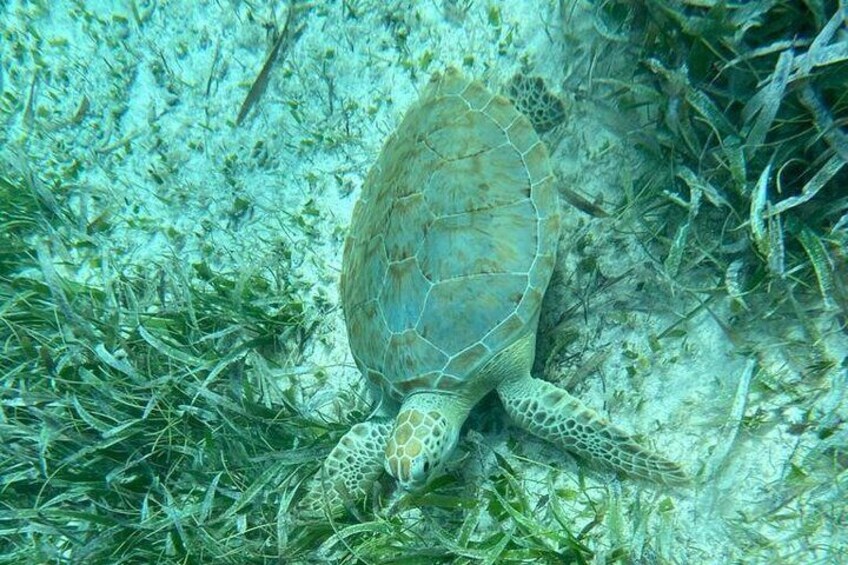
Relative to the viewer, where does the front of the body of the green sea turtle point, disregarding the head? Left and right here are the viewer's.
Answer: facing the viewer
